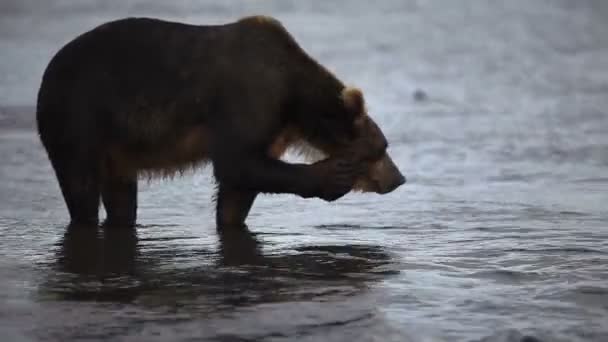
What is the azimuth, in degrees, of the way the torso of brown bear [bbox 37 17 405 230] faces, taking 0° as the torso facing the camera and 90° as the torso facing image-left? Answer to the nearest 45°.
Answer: approximately 270°
